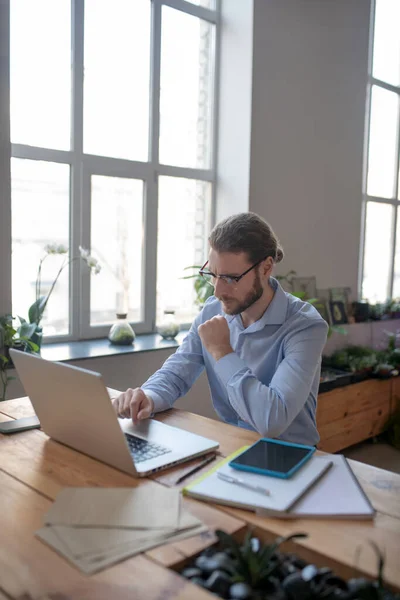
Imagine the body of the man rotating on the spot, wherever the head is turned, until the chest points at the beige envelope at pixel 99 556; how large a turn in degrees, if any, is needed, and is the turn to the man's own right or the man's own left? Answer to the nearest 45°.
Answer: approximately 45° to the man's own left

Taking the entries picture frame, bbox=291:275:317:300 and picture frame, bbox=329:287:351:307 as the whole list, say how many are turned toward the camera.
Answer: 2

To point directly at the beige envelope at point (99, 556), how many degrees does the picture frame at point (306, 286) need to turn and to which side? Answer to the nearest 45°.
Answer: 0° — it already faces it

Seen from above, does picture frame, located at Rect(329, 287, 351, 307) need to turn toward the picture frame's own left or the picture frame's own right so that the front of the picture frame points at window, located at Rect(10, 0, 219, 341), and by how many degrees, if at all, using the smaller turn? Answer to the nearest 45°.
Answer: approximately 45° to the picture frame's own right

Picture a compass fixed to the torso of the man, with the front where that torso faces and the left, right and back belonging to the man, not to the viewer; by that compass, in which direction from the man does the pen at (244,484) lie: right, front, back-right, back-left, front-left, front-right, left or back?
front-left

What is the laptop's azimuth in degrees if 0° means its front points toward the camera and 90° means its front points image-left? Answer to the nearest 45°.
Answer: approximately 225°

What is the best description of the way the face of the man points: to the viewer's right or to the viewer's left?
to the viewer's left

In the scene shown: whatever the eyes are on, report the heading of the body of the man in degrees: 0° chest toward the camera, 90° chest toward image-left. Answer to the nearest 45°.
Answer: approximately 45°

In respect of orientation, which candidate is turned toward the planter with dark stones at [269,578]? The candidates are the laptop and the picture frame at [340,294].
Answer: the picture frame

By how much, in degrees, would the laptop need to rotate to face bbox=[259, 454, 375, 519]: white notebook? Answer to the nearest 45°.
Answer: approximately 90° to its right

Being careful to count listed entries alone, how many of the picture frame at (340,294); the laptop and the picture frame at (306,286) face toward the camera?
2

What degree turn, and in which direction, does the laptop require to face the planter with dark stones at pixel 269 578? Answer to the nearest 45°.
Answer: approximately 90° to its right

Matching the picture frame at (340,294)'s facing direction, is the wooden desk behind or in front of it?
in front

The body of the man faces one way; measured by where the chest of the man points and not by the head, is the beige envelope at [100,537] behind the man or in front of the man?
in front
